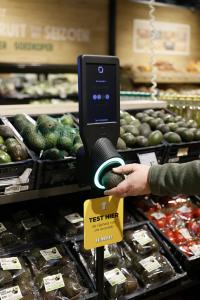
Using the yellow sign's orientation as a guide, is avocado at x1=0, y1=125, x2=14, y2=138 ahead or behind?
behind

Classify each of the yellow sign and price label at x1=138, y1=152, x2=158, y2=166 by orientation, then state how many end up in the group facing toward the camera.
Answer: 2

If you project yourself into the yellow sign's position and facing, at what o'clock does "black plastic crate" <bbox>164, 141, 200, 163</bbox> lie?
The black plastic crate is roughly at 7 o'clock from the yellow sign.

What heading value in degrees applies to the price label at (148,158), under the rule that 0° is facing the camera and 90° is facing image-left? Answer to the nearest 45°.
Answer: approximately 0°

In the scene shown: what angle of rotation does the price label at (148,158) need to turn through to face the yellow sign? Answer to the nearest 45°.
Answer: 0° — it already faces it
